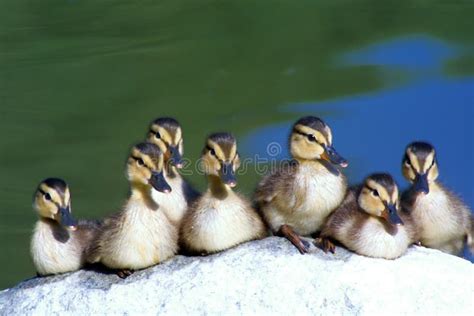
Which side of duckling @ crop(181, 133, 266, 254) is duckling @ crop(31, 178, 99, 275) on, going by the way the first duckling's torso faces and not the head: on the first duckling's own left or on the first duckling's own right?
on the first duckling's own right

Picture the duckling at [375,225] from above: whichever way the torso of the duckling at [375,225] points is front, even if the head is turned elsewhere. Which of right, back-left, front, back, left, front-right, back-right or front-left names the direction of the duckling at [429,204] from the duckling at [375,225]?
left

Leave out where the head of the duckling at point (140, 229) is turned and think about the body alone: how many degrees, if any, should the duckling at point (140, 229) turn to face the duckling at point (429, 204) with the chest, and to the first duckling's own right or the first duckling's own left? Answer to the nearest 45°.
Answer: approximately 45° to the first duckling's own left

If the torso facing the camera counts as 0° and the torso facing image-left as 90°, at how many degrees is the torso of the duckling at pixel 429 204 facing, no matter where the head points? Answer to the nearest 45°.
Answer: approximately 0°

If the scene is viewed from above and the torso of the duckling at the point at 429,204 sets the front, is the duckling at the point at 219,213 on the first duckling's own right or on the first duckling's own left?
on the first duckling's own right
